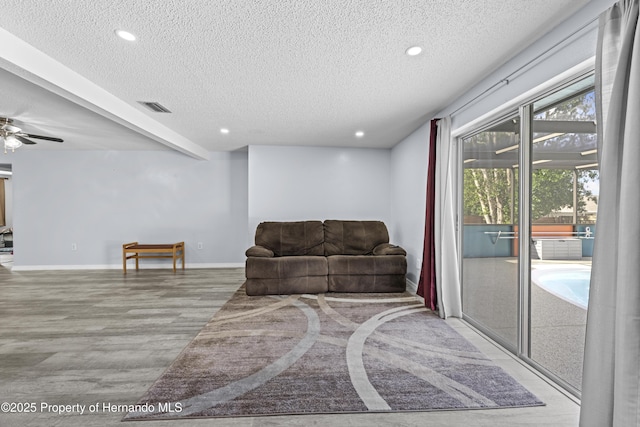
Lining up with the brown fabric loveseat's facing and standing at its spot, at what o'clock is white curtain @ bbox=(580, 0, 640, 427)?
The white curtain is roughly at 11 o'clock from the brown fabric loveseat.

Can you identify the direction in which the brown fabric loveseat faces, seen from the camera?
facing the viewer

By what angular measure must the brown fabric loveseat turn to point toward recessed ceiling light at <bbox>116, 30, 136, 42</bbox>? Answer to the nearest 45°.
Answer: approximately 45° to its right

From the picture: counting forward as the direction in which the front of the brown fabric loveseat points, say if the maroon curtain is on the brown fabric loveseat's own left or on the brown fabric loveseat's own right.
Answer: on the brown fabric loveseat's own left

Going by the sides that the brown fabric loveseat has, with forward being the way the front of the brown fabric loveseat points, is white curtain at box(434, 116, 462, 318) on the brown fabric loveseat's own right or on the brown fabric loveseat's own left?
on the brown fabric loveseat's own left

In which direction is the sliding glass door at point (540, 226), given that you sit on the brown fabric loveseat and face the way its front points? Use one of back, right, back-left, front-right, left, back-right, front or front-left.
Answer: front-left

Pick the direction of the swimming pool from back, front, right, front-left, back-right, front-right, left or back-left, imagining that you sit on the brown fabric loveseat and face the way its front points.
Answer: front-left

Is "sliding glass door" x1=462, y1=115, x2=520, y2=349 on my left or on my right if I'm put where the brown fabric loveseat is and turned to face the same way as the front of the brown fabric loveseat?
on my left
